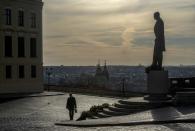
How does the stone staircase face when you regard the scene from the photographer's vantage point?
facing the viewer and to the left of the viewer

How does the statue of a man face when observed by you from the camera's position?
facing to the left of the viewer

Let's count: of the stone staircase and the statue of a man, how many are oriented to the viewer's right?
0
